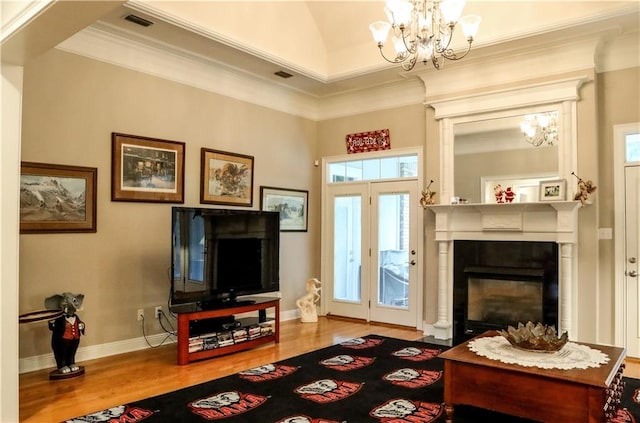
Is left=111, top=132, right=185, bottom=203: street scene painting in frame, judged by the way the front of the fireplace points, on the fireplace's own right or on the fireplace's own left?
on the fireplace's own right

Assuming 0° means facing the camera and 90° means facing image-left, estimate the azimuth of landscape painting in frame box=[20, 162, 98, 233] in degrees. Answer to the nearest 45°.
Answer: approximately 315°

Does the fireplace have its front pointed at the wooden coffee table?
yes

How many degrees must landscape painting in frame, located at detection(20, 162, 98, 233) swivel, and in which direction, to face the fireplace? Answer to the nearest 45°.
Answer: approximately 45° to its left

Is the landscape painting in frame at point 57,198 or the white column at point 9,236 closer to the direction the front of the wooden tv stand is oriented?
the white column

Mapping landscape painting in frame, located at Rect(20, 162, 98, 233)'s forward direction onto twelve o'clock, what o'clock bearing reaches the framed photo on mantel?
The framed photo on mantel is roughly at 11 o'clock from the landscape painting in frame.

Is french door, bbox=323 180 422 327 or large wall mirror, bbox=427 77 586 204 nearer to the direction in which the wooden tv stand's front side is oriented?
the large wall mirror

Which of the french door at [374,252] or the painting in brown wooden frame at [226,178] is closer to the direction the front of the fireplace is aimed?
the painting in brown wooden frame

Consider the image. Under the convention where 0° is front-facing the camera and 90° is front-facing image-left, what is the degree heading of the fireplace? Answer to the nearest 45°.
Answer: approximately 0°

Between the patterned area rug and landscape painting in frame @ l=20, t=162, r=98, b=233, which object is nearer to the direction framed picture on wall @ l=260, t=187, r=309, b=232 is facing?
the patterned area rug

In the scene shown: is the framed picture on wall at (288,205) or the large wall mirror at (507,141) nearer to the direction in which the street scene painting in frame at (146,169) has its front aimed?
the large wall mirror

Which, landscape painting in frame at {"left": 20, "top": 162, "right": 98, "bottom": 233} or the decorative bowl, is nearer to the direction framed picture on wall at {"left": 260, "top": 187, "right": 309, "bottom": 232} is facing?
the decorative bowl
